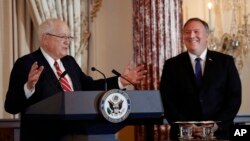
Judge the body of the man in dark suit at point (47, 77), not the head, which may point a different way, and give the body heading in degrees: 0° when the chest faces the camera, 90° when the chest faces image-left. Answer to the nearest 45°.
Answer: approximately 315°

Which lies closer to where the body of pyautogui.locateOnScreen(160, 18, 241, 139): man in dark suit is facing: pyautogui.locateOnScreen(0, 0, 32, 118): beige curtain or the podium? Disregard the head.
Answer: the podium

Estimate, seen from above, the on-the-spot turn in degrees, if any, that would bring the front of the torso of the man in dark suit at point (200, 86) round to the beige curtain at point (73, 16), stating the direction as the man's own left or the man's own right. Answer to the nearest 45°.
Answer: approximately 135° to the man's own right

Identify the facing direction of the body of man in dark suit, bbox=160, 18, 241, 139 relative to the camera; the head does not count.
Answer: toward the camera

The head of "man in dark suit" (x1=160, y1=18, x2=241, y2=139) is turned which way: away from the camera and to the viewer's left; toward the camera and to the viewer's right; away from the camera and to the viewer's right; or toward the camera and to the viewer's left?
toward the camera and to the viewer's left

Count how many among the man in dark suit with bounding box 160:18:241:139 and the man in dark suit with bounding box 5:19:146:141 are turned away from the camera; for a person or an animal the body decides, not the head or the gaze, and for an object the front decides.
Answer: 0
